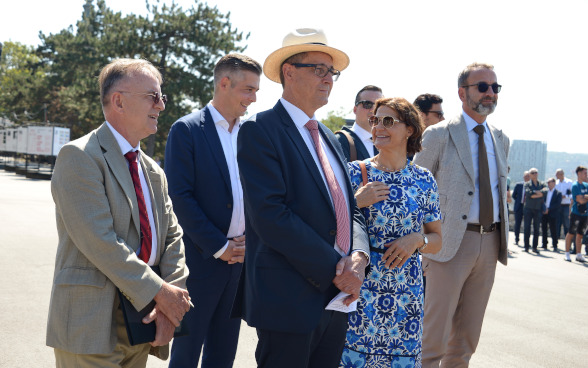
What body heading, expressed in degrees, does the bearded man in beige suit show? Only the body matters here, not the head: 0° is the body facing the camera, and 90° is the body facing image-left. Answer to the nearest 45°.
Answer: approximately 315°

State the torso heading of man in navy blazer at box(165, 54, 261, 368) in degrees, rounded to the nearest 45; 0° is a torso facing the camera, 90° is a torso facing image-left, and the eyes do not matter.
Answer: approximately 315°

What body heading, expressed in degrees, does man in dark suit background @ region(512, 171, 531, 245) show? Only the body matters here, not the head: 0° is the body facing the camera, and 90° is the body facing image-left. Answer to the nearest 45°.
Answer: approximately 315°

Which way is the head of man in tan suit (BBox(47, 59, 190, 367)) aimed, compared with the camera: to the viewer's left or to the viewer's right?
to the viewer's right

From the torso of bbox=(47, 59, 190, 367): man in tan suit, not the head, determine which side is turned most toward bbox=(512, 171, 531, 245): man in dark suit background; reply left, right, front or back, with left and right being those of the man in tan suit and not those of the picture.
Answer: left

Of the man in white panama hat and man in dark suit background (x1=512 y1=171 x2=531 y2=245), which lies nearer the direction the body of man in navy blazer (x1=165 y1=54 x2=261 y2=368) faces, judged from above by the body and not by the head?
the man in white panama hat

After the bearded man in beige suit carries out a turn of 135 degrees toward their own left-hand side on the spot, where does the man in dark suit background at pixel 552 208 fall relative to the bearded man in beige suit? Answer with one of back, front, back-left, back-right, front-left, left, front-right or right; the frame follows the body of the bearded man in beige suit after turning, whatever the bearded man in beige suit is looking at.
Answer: front

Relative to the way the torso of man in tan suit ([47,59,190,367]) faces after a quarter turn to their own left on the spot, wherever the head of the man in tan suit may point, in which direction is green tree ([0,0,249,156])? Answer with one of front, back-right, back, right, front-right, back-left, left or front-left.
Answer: front-left

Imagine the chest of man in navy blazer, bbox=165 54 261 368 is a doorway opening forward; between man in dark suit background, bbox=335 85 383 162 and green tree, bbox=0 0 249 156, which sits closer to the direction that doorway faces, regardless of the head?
the man in dark suit background
